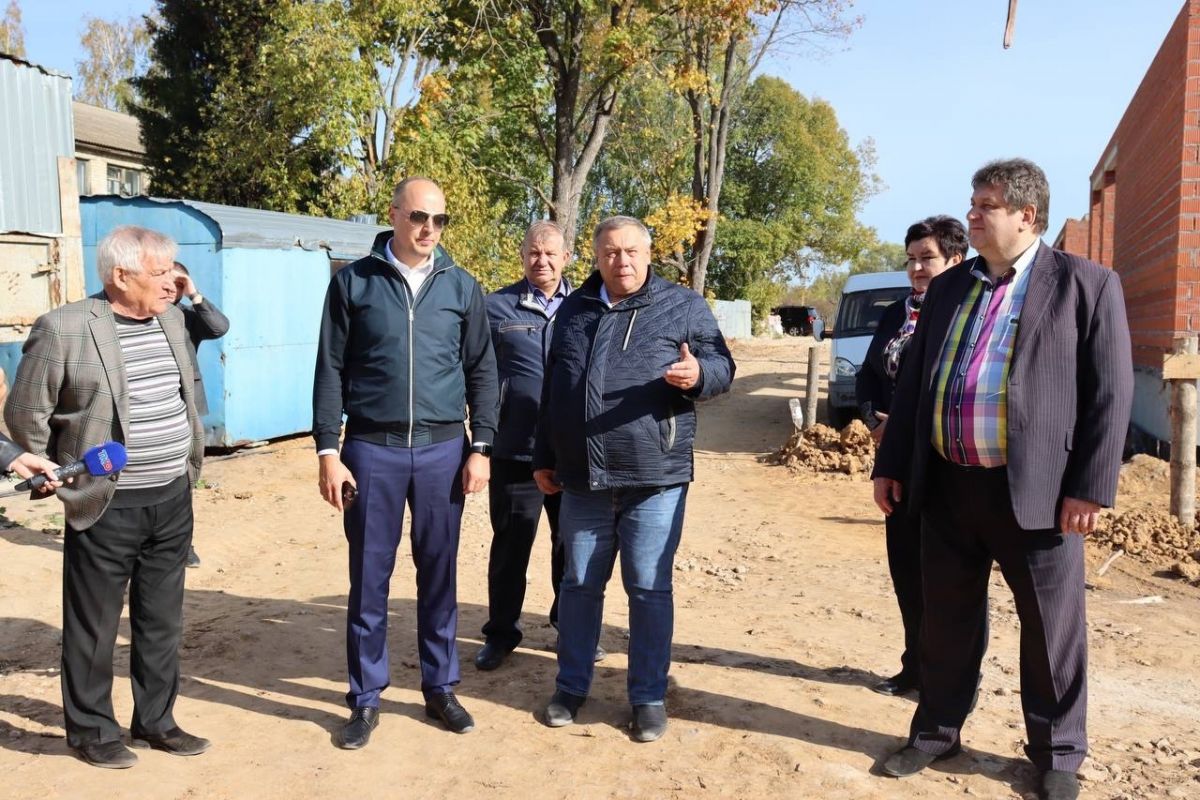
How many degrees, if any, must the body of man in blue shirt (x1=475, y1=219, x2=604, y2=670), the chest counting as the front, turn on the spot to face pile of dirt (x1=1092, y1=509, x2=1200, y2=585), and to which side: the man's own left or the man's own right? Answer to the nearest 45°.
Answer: approximately 135° to the man's own left

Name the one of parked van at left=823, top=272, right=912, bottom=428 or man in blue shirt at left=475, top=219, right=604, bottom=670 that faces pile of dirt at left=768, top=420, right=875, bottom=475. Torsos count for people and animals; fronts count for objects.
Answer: the parked van

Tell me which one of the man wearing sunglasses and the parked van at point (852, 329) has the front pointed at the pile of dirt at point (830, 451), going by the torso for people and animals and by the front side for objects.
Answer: the parked van

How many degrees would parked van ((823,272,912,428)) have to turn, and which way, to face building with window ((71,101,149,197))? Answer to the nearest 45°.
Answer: approximately 135° to its right

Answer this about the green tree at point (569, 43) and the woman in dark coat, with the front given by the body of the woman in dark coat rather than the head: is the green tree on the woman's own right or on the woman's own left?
on the woman's own right

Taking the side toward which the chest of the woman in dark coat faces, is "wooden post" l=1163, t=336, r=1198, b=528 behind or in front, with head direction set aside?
behind

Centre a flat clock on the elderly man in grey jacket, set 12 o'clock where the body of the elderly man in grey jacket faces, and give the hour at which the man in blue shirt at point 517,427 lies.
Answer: The man in blue shirt is roughly at 10 o'clock from the elderly man in grey jacket.

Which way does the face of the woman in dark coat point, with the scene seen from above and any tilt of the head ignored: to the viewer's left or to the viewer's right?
to the viewer's left

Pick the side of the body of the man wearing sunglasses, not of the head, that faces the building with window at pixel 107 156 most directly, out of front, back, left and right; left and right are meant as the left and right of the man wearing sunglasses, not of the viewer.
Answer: back
